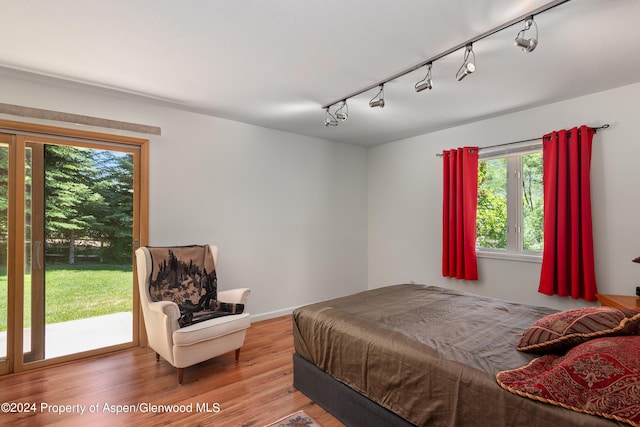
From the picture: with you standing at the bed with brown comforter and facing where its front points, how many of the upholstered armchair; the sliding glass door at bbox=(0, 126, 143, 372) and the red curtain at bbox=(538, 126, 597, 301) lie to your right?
1

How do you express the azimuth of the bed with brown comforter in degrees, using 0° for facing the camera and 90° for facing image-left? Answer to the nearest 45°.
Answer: approximately 135°

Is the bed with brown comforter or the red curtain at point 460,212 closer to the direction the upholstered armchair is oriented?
the bed with brown comforter

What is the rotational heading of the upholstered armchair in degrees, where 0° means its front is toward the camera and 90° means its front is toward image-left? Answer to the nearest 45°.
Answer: approximately 315°

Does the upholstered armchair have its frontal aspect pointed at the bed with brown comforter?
yes

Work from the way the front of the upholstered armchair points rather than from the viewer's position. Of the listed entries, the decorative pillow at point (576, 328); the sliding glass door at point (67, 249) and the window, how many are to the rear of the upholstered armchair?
1

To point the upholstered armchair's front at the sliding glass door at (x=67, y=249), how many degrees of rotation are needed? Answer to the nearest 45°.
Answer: approximately 180°

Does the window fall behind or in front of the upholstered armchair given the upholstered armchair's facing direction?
in front
